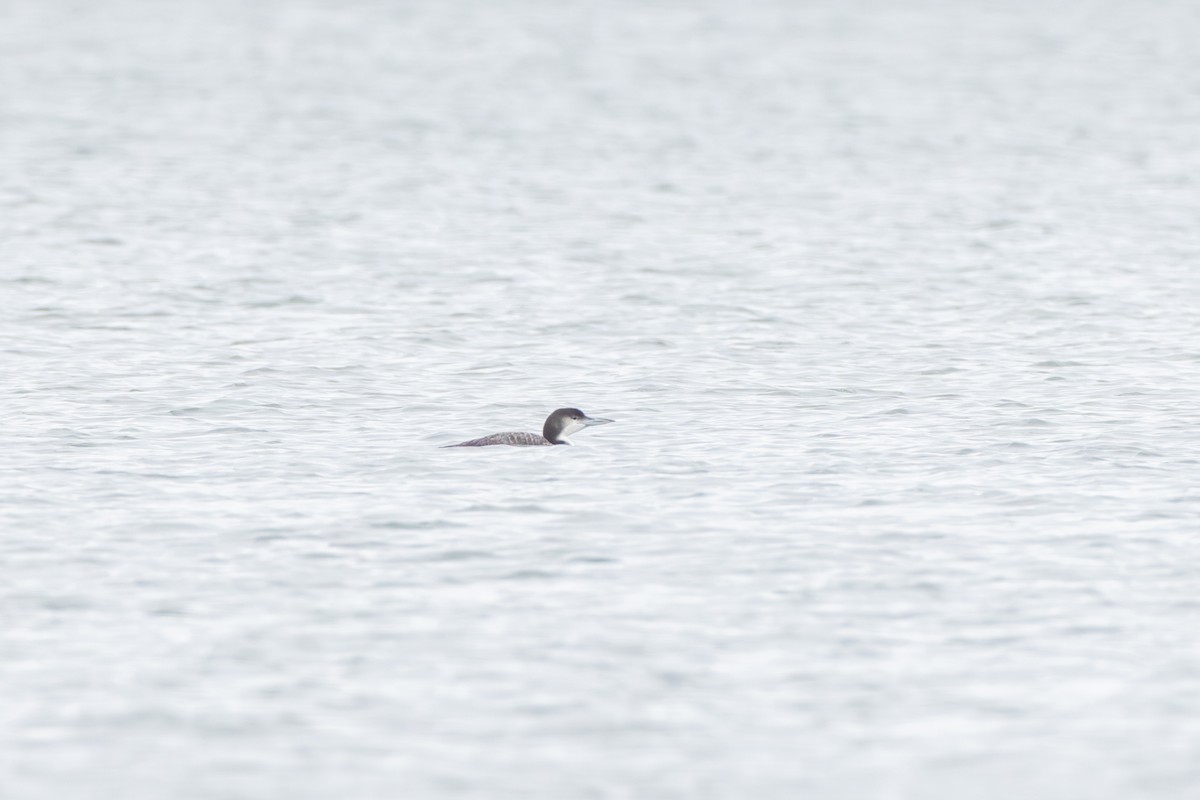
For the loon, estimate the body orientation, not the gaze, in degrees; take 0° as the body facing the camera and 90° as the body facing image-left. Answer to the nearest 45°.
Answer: approximately 270°
